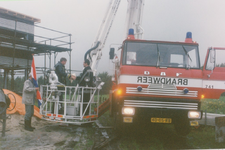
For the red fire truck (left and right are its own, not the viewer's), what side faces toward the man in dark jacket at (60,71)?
right

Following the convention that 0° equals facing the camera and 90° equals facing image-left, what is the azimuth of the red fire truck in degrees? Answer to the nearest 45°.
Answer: approximately 0°

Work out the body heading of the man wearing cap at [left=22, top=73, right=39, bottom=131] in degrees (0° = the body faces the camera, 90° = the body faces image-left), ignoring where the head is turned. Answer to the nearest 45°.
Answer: approximately 270°

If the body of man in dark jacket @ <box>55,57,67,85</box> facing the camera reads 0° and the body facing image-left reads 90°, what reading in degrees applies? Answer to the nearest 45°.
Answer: approximately 270°

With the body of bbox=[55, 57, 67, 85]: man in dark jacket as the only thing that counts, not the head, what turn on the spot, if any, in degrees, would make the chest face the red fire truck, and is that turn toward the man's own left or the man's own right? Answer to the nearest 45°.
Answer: approximately 45° to the man's own right

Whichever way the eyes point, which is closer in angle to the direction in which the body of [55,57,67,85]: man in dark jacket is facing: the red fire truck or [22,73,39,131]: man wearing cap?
the red fire truck

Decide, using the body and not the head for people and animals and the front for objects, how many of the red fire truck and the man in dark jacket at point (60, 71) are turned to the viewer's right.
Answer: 1

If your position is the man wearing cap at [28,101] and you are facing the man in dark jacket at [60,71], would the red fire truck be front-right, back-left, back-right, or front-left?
front-right

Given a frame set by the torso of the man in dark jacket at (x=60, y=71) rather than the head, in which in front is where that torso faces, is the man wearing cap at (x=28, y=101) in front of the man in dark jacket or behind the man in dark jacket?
behind

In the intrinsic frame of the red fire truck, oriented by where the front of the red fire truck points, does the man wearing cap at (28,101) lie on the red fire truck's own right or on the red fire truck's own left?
on the red fire truck's own right
